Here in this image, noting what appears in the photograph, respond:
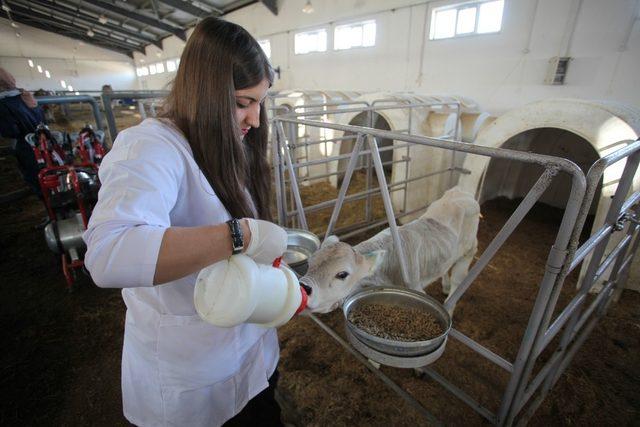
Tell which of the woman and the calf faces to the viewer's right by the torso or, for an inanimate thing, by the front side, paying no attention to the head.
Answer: the woman

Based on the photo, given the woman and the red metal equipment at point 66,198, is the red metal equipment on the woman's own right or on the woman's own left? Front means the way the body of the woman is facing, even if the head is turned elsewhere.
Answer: on the woman's own left

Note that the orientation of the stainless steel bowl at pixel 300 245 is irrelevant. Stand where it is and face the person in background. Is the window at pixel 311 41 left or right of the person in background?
right

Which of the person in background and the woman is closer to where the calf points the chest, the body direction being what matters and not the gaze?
the woman

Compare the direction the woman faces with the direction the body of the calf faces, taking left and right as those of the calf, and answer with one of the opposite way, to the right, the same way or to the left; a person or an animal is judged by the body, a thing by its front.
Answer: the opposite way

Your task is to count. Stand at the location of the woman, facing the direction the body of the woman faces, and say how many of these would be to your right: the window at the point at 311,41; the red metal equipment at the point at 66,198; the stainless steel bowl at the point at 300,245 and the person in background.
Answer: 0

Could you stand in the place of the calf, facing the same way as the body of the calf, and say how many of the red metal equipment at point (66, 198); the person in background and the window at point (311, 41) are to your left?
0

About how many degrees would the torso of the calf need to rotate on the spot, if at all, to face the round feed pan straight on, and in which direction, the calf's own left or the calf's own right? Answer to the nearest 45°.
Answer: approximately 45° to the calf's own left

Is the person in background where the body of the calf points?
no

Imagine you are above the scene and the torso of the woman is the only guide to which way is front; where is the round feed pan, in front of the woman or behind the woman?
in front

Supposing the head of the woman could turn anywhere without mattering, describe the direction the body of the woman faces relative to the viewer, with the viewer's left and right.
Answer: facing to the right of the viewer

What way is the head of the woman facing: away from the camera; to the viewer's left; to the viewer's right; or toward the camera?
to the viewer's right

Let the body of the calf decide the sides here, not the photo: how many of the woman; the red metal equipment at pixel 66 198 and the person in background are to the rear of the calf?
0

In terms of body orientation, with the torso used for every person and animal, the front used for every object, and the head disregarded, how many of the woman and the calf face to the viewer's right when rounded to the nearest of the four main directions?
1

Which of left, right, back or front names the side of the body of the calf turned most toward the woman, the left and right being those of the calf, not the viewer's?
front

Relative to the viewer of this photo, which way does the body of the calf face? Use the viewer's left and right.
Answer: facing the viewer and to the left of the viewer
